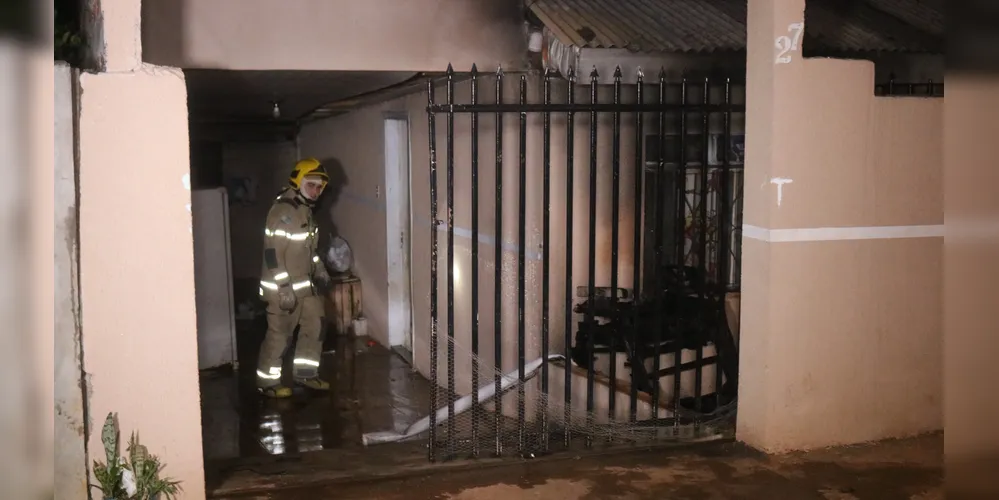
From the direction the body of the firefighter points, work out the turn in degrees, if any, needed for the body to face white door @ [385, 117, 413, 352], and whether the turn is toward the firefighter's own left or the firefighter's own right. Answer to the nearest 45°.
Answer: approximately 90° to the firefighter's own left

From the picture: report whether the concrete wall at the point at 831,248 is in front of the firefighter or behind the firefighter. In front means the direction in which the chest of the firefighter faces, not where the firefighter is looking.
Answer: in front

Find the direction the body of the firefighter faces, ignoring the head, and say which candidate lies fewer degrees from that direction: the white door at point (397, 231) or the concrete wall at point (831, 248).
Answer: the concrete wall

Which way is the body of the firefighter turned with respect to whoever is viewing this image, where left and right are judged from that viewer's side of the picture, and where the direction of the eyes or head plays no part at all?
facing the viewer and to the right of the viewer

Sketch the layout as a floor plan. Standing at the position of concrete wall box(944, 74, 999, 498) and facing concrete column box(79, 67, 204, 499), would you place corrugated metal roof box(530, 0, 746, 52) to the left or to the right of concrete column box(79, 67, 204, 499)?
right

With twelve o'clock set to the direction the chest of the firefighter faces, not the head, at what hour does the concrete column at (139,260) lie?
The concrete column is roughly at 2 o'clock from the firefighter.

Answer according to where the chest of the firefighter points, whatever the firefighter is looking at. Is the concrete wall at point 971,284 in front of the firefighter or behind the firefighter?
in front

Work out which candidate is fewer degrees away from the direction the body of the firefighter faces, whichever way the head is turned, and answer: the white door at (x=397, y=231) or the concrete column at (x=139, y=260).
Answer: the concrete column
